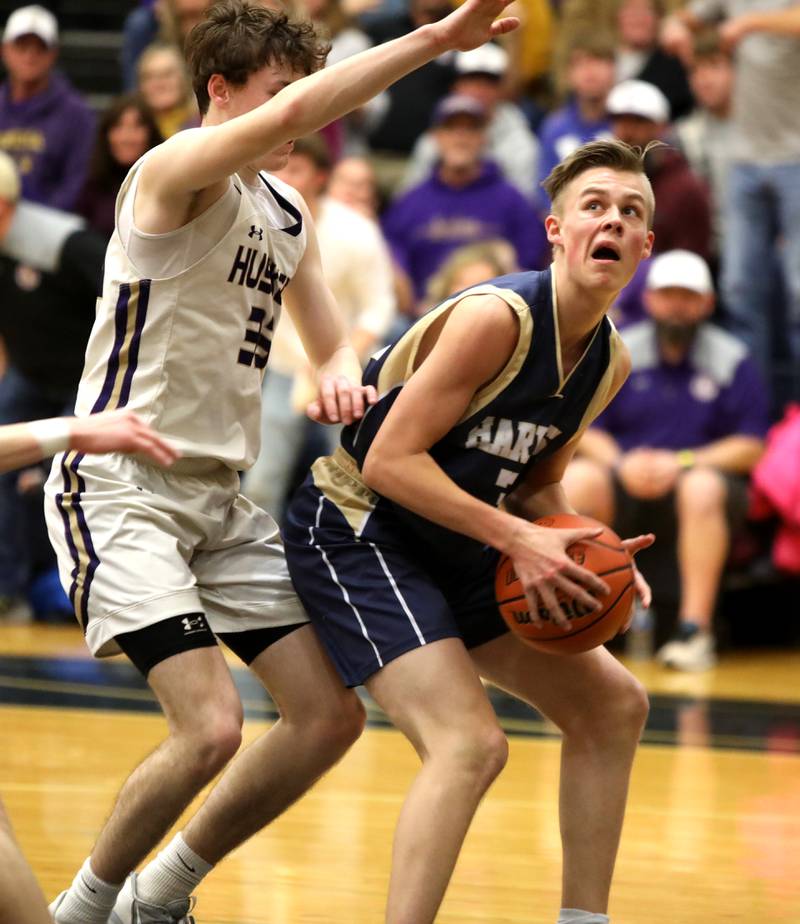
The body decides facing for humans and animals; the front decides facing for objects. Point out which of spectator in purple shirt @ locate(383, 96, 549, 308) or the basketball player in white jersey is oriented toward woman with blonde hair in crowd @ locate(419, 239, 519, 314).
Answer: the spectator in purple shirt

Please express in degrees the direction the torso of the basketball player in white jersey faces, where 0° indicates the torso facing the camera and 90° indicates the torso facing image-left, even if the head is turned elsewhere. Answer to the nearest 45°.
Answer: approximately 315°

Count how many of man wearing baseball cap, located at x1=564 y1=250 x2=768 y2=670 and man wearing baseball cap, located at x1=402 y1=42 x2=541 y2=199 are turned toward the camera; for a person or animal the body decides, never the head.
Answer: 2

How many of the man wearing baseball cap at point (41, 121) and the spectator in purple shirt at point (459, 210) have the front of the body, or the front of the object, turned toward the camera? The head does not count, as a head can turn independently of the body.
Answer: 2

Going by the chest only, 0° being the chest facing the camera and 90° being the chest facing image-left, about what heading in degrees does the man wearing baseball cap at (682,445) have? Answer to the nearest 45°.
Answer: approximately 0°

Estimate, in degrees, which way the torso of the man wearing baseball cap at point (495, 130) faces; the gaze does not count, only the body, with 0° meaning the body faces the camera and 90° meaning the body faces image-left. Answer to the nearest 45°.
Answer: approximately 0°
